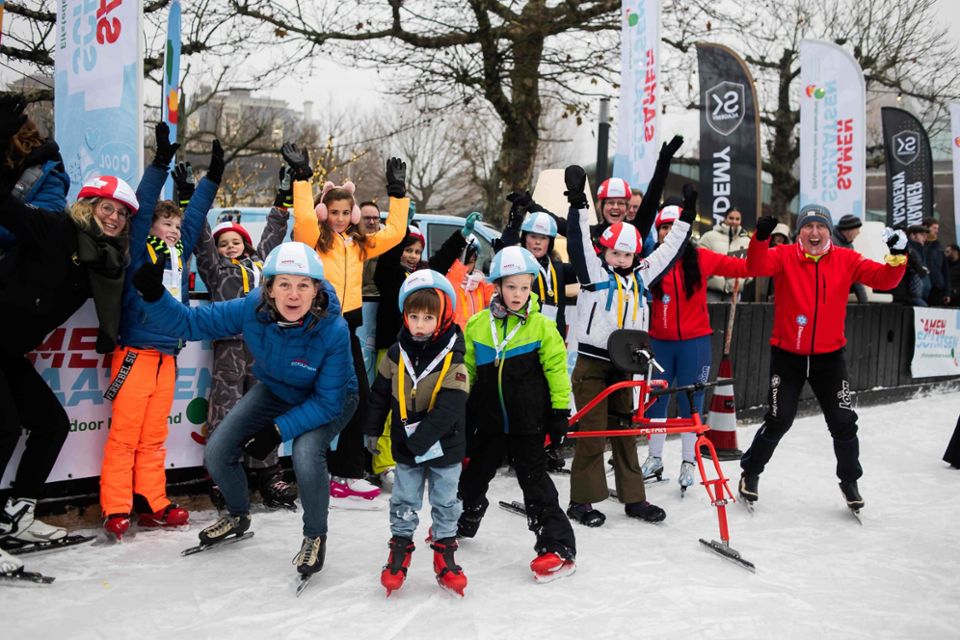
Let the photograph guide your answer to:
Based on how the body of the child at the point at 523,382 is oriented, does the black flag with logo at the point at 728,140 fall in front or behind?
behind

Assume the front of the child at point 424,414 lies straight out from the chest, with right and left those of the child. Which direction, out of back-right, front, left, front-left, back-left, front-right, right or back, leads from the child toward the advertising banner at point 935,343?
back-left

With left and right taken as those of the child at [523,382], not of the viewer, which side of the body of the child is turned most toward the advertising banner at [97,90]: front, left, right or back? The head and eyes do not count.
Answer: right

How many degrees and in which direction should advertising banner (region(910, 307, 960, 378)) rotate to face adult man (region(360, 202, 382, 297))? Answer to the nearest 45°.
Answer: approximately 45° to its right

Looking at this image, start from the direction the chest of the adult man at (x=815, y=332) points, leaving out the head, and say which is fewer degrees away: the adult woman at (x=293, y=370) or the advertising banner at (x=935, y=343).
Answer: the adult woman

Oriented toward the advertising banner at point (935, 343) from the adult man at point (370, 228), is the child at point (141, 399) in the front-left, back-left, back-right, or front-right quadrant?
back-right
